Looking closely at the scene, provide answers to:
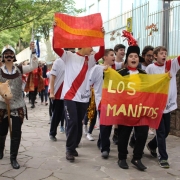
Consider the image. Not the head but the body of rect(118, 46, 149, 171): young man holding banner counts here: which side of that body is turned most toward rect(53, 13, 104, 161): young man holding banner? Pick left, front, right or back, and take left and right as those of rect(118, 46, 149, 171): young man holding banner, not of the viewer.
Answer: right

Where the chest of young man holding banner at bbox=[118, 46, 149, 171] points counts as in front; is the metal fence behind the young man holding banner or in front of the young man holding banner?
behind

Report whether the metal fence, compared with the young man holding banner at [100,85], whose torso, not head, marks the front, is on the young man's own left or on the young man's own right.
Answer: on the young man's own left

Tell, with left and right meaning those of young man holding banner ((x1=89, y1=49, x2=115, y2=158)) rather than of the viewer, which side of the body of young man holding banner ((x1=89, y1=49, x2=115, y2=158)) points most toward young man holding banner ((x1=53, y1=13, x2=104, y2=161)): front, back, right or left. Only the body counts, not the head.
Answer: right

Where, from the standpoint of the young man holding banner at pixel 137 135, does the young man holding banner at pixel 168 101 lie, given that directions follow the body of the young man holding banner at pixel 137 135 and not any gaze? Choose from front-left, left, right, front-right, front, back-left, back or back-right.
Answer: back-left

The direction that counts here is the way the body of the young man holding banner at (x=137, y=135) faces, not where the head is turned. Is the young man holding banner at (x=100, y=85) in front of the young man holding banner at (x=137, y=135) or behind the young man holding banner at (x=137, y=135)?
behind

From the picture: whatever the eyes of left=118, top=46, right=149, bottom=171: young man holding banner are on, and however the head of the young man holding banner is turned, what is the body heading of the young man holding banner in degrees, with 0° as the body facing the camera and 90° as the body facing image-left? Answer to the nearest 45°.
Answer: approximately 0°
